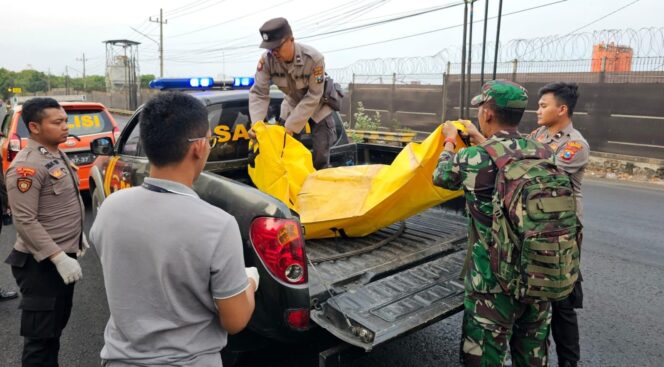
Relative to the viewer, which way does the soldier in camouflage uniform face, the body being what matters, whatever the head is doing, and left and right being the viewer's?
facing away from the viewer and to the left of the viewer

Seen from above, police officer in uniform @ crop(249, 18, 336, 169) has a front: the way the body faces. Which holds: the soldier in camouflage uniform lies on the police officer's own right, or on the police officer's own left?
on the police officer's own left

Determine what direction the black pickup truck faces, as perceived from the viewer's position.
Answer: facing away from the viewer and to the left of the viewer

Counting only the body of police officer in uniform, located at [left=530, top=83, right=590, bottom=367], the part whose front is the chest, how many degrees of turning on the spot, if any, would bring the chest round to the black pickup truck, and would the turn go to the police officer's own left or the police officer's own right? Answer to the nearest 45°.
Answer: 0° — they already face it

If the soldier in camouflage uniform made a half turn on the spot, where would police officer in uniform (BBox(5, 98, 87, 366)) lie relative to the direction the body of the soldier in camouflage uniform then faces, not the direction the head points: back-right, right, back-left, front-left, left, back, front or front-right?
back-right

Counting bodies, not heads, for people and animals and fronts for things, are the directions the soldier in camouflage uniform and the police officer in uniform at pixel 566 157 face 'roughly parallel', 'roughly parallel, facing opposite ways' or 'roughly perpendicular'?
roughly perpendicular

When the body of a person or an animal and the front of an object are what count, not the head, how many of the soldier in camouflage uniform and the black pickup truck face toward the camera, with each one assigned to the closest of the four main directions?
0

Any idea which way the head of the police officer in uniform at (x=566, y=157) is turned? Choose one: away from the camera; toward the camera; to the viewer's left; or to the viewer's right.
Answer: to the viewer's left

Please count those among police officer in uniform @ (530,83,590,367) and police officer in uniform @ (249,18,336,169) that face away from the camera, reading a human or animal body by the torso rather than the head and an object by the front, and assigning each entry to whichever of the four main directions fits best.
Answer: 0

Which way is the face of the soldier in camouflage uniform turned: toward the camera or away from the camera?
away from the camera

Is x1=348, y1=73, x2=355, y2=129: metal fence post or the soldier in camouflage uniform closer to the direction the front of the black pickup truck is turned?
the metal fence post
